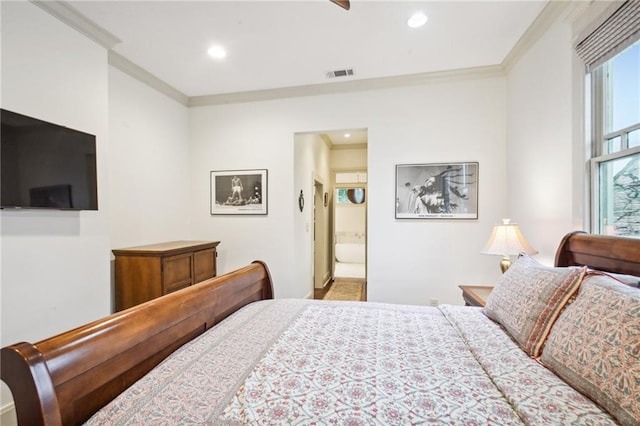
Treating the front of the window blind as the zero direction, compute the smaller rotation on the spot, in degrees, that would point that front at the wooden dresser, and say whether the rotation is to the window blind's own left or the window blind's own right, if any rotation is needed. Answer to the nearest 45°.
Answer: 0° — it already faces it

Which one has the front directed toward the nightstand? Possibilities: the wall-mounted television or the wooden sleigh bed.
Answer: the wall-mounted television

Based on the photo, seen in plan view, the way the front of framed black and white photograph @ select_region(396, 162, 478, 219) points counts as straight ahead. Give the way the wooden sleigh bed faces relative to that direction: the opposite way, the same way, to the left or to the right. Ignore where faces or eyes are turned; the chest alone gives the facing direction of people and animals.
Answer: to the right

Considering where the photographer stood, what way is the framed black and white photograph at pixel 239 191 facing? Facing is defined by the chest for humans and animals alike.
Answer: facing the viewer

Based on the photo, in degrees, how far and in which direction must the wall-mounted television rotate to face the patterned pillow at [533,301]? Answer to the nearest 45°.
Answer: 0° — it already faces it

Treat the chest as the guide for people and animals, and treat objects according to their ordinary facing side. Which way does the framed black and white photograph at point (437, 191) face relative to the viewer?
toward the camera

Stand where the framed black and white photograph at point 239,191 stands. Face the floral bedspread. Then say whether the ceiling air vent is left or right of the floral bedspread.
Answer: left

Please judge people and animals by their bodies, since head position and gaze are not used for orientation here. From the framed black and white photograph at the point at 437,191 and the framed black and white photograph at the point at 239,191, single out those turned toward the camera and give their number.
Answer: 2

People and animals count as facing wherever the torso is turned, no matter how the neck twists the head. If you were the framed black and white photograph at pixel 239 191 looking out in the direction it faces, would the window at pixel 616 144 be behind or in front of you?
in front

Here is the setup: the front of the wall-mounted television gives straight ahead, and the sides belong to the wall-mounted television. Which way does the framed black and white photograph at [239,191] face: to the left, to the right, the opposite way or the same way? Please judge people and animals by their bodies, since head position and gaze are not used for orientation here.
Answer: to the right

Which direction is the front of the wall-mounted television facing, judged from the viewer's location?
facing the viewer and to the right of the viewer

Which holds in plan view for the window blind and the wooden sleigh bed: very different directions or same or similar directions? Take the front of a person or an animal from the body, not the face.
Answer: same or similar directions

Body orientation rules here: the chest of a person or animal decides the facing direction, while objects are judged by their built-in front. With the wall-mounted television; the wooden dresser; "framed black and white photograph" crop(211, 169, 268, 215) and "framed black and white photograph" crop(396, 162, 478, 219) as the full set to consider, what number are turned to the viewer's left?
0

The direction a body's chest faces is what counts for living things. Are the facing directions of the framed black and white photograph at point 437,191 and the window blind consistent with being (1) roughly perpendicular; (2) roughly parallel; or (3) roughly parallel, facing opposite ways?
roughly perpendicular

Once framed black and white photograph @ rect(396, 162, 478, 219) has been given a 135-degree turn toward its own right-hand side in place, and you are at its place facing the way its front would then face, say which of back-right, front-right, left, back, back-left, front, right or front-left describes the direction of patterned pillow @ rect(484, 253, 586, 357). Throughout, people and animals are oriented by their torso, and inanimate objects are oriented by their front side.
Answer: back-left

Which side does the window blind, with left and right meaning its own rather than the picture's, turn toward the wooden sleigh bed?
front

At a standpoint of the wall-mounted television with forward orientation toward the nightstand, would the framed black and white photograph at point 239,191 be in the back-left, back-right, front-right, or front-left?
front-left

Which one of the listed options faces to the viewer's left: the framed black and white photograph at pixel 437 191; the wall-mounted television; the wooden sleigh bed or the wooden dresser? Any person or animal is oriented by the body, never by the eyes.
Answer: the wooden sleigh bed
